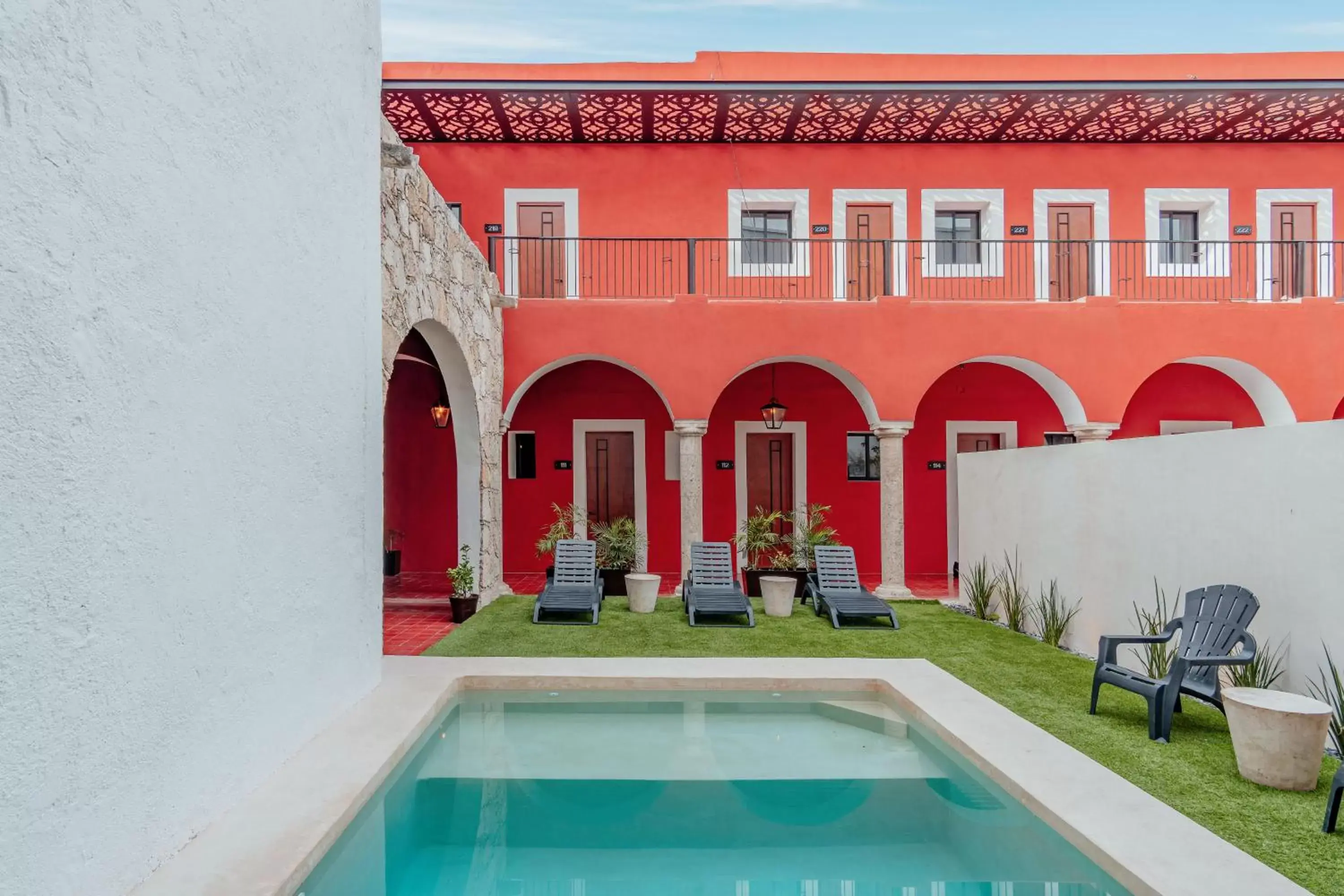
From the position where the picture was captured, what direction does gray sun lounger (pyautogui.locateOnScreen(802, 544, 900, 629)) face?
facing the viewer and to the right of the viewer

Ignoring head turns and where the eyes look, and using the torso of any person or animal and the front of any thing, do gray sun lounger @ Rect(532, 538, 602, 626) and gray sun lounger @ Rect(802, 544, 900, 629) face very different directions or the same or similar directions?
same or similar directions

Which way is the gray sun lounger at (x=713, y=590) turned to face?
toward the camera

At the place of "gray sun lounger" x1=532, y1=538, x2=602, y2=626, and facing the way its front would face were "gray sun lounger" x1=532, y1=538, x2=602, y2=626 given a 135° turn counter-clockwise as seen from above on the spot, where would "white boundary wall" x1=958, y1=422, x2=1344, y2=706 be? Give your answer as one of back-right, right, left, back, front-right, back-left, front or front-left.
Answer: right

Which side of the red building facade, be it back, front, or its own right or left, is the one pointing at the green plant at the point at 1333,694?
front

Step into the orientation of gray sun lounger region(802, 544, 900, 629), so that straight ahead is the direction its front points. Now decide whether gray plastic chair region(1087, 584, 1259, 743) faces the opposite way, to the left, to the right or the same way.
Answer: to the right

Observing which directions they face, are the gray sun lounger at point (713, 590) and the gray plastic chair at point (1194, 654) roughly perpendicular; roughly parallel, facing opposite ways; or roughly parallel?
roughly perpendicular

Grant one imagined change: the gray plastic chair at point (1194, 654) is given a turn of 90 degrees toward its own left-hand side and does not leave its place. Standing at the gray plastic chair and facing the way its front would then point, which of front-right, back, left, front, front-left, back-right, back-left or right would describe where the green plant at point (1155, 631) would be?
back-left

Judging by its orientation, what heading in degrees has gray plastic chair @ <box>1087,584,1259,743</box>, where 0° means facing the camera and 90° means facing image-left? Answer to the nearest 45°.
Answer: approximately 45°

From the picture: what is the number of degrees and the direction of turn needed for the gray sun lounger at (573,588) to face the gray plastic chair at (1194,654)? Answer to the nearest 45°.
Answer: approximately 45° to its left

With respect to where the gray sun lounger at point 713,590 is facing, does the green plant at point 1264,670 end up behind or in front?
in front

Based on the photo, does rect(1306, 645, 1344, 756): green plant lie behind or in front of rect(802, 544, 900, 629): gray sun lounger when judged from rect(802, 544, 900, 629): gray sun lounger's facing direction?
in front

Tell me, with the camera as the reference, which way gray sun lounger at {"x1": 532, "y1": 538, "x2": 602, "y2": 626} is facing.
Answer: facing the viewer

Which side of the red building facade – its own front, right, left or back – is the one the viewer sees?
front

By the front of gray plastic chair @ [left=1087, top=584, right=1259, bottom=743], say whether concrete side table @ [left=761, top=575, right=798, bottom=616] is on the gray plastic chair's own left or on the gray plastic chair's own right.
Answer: on the gray plastic chair's own right
